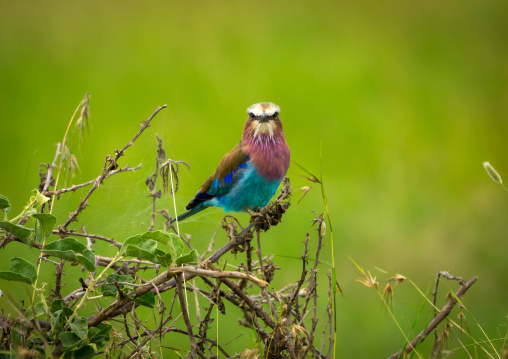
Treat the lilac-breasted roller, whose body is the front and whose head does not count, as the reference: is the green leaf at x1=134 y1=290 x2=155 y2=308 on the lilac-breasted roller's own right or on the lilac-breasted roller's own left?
on the lilac-breasted roller's own right

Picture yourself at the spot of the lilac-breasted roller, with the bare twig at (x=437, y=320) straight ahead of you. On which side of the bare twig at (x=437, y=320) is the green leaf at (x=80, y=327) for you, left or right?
right

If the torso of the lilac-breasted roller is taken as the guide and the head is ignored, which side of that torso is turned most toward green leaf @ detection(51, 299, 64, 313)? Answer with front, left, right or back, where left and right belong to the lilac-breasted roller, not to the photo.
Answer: right

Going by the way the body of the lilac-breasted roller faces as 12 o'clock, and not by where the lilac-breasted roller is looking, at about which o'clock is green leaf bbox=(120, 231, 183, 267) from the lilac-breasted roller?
The green leaf is roughly at 4 o'clock from the lilac-breasted roller.

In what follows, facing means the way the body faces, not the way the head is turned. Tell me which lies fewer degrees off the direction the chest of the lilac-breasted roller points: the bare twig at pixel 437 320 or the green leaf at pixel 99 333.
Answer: the bare twig

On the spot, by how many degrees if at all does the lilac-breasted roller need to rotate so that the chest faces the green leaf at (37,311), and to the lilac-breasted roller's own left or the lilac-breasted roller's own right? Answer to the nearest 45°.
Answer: approximately 90° to the lilac-breasted roller's own right

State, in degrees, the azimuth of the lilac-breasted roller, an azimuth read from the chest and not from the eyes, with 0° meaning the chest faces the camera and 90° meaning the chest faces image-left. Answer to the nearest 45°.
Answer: approximately 315°

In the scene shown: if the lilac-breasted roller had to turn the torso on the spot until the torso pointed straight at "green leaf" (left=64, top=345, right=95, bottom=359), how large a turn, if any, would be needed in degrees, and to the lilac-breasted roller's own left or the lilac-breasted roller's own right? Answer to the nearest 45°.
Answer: approximately 90° to the lilac-breasted roller's own right
